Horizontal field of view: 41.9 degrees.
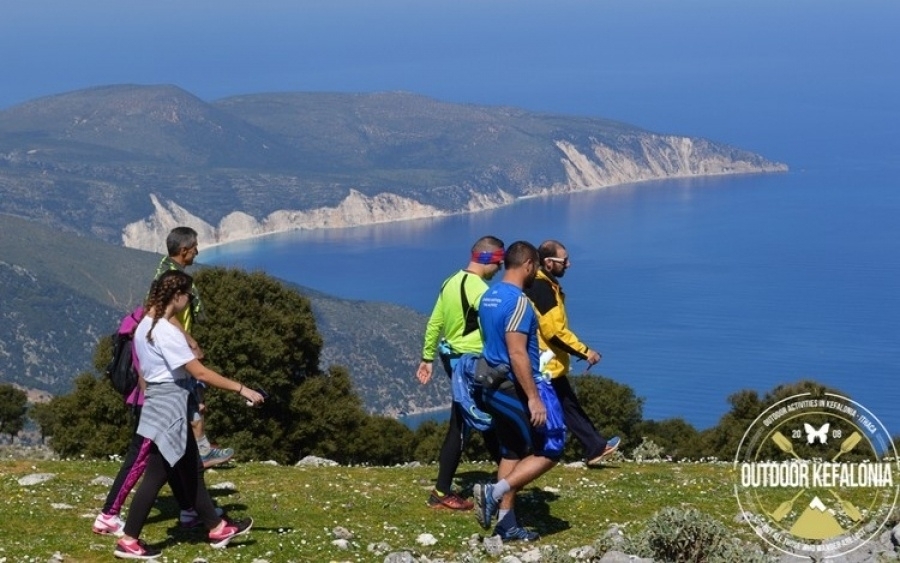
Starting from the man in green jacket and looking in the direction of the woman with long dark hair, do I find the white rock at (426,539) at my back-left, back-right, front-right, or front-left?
front-left

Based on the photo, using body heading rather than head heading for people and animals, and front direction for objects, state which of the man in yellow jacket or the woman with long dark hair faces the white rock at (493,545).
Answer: the woman with long dark hair

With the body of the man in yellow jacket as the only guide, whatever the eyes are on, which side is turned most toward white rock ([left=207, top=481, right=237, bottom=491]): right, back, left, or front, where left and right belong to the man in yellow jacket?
back

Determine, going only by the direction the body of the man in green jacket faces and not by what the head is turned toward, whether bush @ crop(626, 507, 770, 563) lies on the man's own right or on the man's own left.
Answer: on the man's own right

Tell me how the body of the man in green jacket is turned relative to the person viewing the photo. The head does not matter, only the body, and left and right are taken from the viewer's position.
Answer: facing to the right of the viewer

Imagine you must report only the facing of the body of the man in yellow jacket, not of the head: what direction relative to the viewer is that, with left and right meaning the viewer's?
facing to the right of the viewer

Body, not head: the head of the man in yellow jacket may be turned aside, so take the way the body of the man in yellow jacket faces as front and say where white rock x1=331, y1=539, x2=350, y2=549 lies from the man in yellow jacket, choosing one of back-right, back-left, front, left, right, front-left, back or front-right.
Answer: back-right

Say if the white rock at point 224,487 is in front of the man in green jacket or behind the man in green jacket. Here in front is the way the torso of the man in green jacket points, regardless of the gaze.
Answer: behind

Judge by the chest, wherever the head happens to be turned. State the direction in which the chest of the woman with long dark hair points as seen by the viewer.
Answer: to the viewer's right

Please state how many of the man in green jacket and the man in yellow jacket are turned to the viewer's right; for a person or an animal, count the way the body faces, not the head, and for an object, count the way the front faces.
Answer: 2

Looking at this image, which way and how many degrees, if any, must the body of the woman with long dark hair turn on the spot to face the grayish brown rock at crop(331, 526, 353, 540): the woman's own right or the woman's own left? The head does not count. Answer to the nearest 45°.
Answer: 0° — they already face it

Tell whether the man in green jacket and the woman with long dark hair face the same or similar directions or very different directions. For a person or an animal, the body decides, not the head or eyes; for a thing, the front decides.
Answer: same or similar directions

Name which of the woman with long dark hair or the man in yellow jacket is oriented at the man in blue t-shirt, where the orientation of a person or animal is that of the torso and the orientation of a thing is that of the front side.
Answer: the woman with long dark hair

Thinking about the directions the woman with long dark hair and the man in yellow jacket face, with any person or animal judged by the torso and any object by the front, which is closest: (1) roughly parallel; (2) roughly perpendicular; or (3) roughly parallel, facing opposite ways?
roughly parallel

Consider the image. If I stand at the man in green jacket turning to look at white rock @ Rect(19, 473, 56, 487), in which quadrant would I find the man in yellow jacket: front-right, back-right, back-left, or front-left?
back-right
